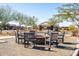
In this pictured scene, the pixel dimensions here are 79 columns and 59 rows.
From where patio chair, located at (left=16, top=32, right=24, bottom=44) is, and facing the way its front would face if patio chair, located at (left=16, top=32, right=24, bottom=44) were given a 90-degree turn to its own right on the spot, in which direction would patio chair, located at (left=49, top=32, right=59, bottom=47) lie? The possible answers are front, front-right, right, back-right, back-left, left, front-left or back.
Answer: left

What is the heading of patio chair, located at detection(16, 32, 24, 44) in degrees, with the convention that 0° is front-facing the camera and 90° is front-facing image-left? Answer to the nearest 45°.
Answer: approximately 270°

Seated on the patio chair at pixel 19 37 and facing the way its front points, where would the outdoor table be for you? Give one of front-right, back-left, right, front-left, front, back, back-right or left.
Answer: front
